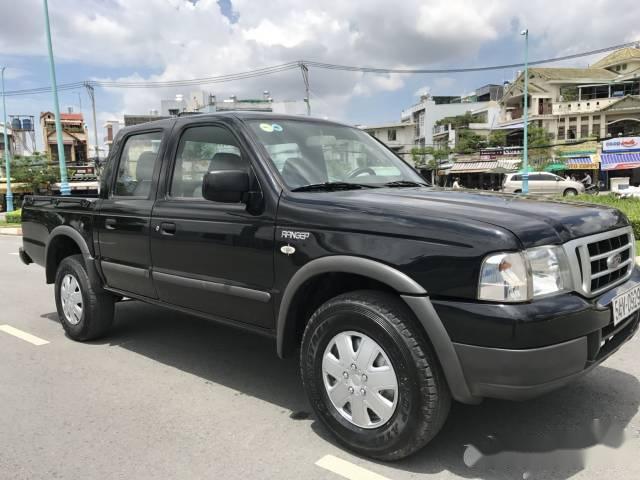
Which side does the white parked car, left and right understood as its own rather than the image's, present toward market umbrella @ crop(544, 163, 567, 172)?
left

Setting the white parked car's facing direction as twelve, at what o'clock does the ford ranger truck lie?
The ford ranger truck is roughly at 3 o'clock from the white parked car.

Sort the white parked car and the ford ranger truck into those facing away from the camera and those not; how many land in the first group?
0

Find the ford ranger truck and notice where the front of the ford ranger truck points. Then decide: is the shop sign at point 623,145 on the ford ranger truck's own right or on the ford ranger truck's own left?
on the ford ranger truck's own left

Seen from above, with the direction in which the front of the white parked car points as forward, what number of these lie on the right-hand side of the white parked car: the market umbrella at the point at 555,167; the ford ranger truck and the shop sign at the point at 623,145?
1

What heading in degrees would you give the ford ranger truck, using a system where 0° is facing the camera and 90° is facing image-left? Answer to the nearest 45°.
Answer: approximately 315°

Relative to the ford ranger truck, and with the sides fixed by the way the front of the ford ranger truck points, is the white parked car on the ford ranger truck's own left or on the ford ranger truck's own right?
on the ford ranger truck's own left

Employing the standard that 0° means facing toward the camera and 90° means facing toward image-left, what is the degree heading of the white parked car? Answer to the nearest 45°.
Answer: approximately 270°
